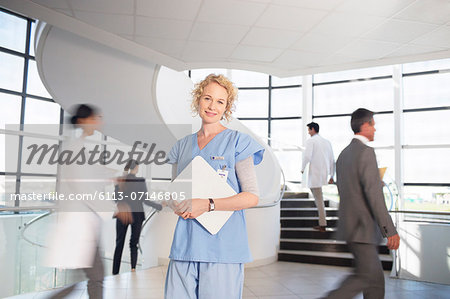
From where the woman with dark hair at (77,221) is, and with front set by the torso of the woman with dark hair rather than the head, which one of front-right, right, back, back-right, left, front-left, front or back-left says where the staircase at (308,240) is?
front-left

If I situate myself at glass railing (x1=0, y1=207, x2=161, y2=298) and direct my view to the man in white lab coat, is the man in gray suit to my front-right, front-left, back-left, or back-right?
front-right

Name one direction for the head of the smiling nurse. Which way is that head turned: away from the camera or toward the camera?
toward the camera

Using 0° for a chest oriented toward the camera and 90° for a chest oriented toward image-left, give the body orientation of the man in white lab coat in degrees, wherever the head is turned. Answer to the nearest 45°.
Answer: approximately 135°

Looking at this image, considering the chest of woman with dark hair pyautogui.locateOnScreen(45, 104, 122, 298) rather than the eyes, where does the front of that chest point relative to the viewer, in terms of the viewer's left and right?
facing to the right of the viewer

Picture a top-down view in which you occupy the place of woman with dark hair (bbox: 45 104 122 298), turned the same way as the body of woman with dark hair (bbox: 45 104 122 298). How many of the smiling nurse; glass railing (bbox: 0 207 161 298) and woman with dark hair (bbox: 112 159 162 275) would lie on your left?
2

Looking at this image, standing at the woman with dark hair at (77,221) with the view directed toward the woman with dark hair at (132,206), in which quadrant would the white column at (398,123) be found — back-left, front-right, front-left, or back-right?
front-right

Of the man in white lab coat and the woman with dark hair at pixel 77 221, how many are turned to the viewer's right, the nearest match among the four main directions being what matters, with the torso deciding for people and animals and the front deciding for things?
1
